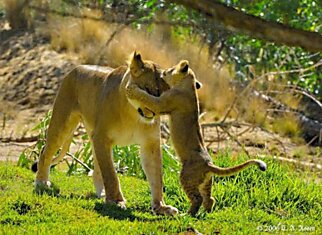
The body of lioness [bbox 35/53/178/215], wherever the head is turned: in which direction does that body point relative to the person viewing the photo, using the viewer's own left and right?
facing the viewer and to the right of the viewer

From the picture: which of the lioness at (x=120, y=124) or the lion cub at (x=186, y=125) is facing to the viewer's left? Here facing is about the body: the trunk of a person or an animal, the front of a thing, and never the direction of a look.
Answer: the lion cub at (x=186, y=125)

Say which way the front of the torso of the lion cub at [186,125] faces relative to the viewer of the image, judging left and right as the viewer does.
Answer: facing to the left of the viewer

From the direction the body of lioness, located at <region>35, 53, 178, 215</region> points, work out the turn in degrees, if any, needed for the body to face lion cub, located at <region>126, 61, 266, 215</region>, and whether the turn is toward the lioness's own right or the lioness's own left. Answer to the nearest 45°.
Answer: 0° — it already faces it

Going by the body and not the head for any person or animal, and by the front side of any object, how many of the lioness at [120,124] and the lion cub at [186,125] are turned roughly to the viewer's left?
1
